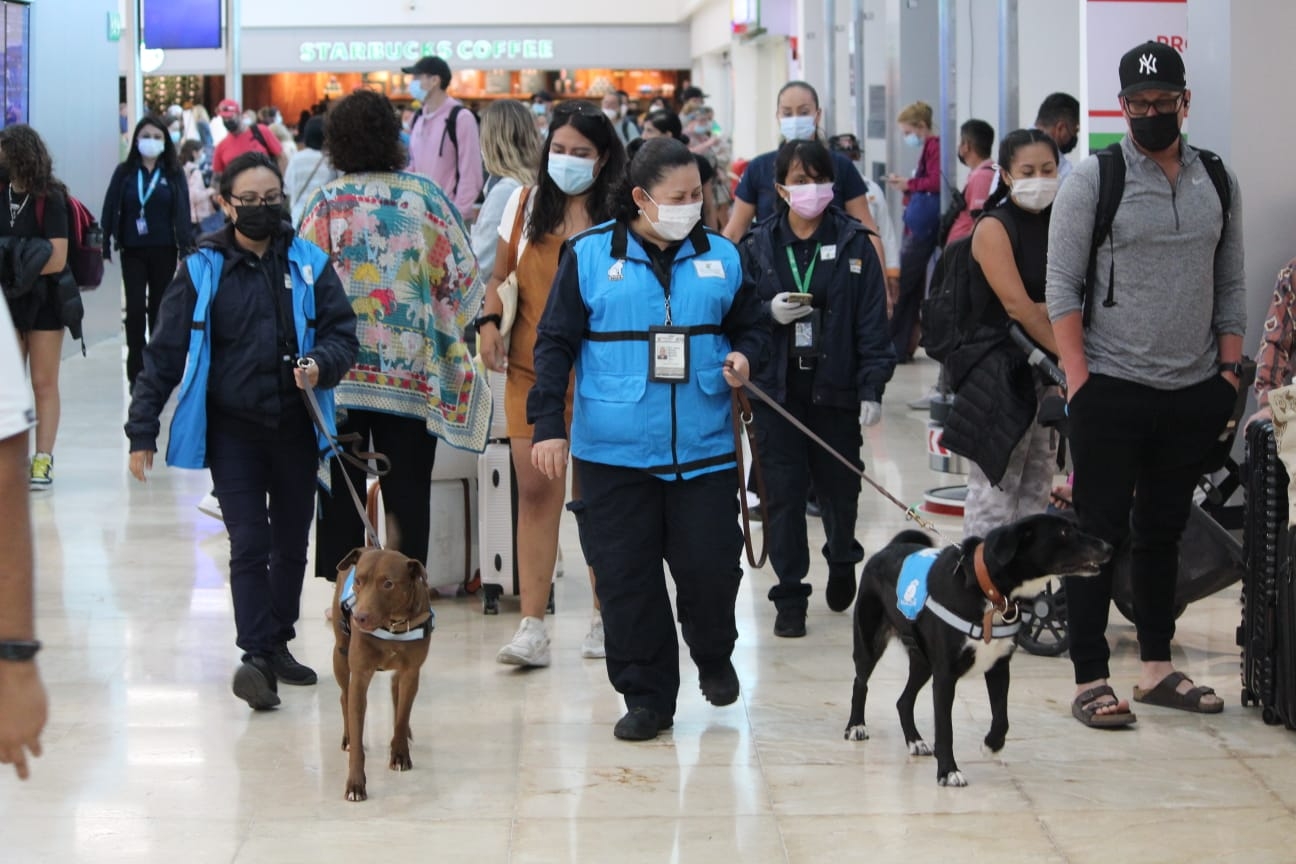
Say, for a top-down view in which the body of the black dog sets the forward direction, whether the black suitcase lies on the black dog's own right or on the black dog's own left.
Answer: on the black dog's own left

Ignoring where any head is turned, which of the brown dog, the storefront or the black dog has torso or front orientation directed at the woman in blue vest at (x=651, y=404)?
the storefront

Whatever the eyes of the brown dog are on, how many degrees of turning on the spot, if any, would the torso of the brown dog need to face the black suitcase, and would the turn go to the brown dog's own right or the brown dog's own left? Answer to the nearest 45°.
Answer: approximately 90° to the brown dog's own left

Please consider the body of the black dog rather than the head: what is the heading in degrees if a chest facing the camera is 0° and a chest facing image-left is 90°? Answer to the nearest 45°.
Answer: approximately 315°

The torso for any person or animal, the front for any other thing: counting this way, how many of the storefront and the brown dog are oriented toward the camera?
2

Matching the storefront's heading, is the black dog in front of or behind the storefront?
in front

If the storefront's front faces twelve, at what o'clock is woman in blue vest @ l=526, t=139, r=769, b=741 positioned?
The woman in blue vest is roughly at 12 o'clock from the storefront.

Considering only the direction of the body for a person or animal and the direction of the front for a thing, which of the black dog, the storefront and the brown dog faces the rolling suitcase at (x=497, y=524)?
the storefront
